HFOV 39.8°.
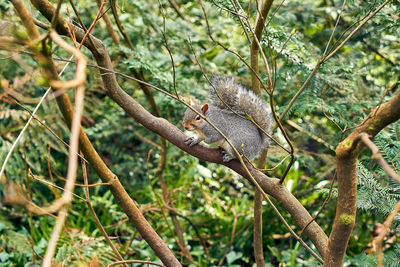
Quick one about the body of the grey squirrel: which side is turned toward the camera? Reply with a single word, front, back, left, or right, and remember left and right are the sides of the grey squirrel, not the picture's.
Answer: left

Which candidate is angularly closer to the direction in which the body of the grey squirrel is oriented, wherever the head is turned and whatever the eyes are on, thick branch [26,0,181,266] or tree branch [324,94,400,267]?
the thick branch

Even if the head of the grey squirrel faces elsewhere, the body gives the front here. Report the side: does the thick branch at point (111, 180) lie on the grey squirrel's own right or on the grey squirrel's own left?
on the grey squirrel's own left

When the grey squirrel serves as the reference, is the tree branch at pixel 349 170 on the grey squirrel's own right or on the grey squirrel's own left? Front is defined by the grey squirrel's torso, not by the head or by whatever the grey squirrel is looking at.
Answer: on the grey squirrel's own left
